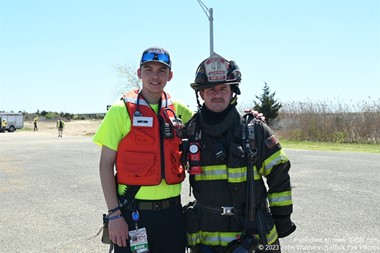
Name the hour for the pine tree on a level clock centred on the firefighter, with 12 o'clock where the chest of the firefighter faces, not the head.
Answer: The pine tree is roughly at 6 o'clock from the firefighter.

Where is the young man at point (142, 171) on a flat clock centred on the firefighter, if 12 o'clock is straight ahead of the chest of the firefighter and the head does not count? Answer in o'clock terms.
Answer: The young man is roughly at 3 o'clock from the firefighter.

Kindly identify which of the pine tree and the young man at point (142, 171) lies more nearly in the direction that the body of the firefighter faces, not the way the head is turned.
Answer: the young man

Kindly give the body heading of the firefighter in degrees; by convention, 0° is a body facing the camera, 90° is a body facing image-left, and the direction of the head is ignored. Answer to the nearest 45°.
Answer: approximately 0°
